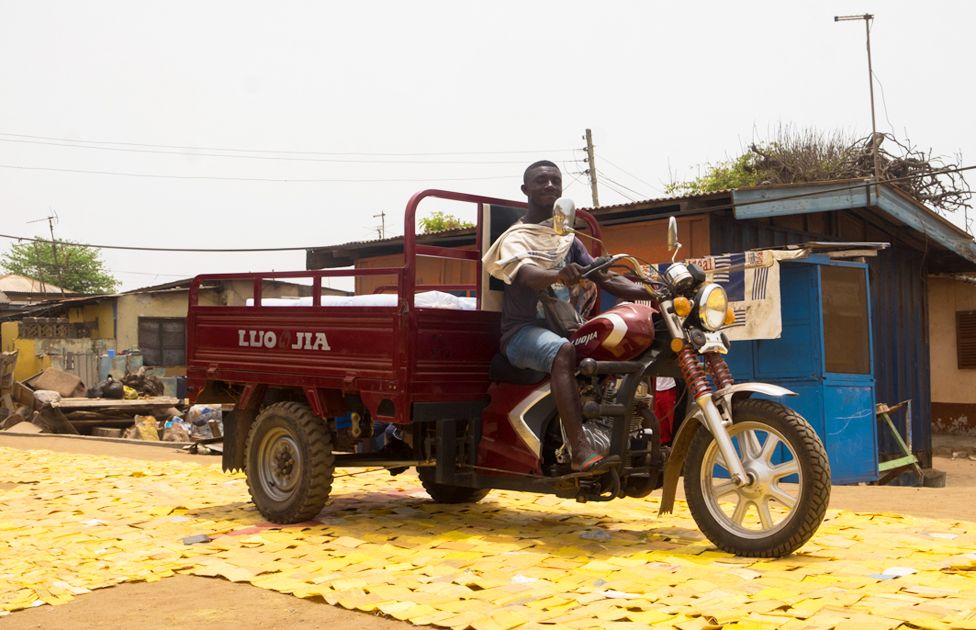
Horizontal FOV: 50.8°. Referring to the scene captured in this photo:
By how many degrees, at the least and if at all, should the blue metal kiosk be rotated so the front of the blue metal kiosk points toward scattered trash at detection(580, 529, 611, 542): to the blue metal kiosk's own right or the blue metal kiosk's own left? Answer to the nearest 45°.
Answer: approximately 45° to the blue metal kiosk's own right

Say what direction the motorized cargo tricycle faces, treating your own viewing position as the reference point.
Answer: facing the viewer and to the right of the viewer

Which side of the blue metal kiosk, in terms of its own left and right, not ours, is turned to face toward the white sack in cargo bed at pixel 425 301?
right

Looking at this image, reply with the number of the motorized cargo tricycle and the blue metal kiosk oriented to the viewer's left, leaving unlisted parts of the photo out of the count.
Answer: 0

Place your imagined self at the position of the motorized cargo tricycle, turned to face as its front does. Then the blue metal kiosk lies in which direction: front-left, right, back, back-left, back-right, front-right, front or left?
left

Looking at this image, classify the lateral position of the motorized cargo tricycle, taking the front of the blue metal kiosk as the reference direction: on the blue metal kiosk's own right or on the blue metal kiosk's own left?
on the blue metal kiosk's own right

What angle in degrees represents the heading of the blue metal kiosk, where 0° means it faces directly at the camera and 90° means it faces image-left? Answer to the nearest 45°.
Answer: approximately 315°
